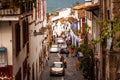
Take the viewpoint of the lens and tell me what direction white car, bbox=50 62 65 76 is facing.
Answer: facing the viewer

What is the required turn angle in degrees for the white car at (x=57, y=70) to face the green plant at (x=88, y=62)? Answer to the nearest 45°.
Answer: approximately 45° to its left
